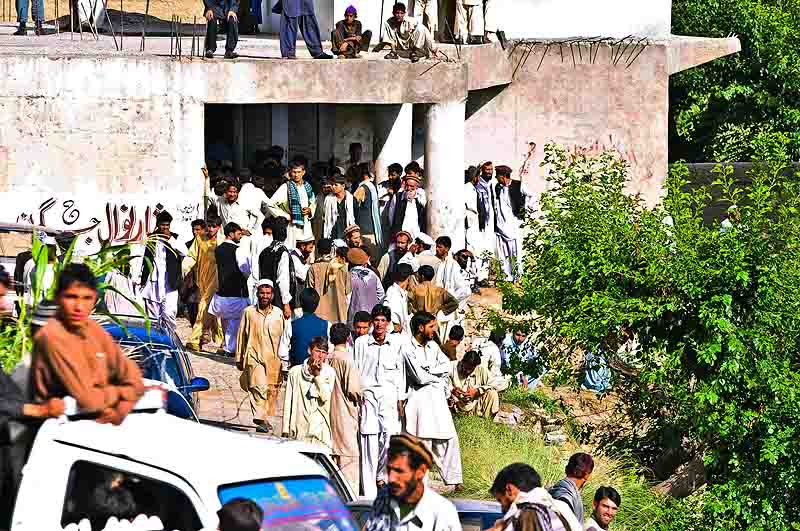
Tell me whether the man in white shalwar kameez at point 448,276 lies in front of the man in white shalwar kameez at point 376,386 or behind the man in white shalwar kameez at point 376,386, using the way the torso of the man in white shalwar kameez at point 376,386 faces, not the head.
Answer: behind

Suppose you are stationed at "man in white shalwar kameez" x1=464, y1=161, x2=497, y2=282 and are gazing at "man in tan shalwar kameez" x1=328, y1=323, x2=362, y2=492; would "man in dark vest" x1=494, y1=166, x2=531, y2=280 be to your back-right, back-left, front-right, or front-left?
back-left

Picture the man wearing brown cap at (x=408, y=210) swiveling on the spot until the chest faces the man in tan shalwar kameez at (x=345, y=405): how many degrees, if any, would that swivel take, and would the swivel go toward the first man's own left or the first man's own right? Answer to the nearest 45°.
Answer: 0° — they already face them

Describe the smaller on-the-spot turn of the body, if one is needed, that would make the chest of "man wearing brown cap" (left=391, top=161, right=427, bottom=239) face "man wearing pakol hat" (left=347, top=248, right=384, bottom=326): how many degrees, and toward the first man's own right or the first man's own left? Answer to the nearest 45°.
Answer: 0° — they already face them

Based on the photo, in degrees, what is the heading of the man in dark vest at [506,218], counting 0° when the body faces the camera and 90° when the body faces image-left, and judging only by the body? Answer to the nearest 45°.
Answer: approximately 45°

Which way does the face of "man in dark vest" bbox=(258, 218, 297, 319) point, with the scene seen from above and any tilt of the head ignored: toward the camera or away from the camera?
away from the camera

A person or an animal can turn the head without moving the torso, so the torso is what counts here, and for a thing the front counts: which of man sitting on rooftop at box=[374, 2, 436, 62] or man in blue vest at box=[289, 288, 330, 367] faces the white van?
the man sitting on rooftop

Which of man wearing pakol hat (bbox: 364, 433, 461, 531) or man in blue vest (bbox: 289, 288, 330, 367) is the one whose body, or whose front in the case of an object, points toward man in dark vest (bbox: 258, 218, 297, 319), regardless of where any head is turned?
the man in blue vest

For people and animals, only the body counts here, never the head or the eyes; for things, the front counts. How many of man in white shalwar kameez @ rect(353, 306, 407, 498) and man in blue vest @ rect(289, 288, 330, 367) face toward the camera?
1

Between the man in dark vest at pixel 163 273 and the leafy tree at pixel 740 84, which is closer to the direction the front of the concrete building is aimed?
the man in dark vest
